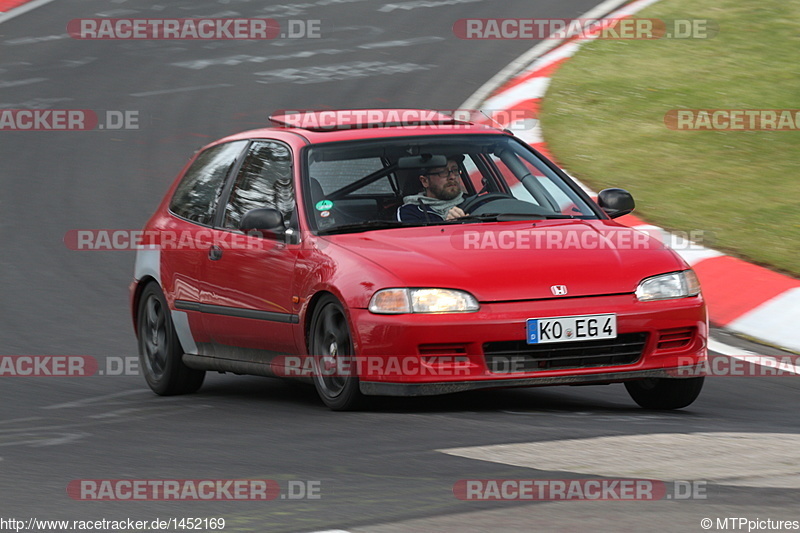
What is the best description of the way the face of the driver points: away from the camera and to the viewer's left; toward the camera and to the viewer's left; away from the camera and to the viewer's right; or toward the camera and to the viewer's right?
toward the camera and to the viewer's right

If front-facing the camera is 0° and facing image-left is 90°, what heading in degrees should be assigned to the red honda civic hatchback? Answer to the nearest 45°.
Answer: approximately 315°

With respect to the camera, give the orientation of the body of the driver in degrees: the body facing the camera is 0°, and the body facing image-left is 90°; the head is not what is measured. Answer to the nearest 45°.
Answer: approximately 315°
